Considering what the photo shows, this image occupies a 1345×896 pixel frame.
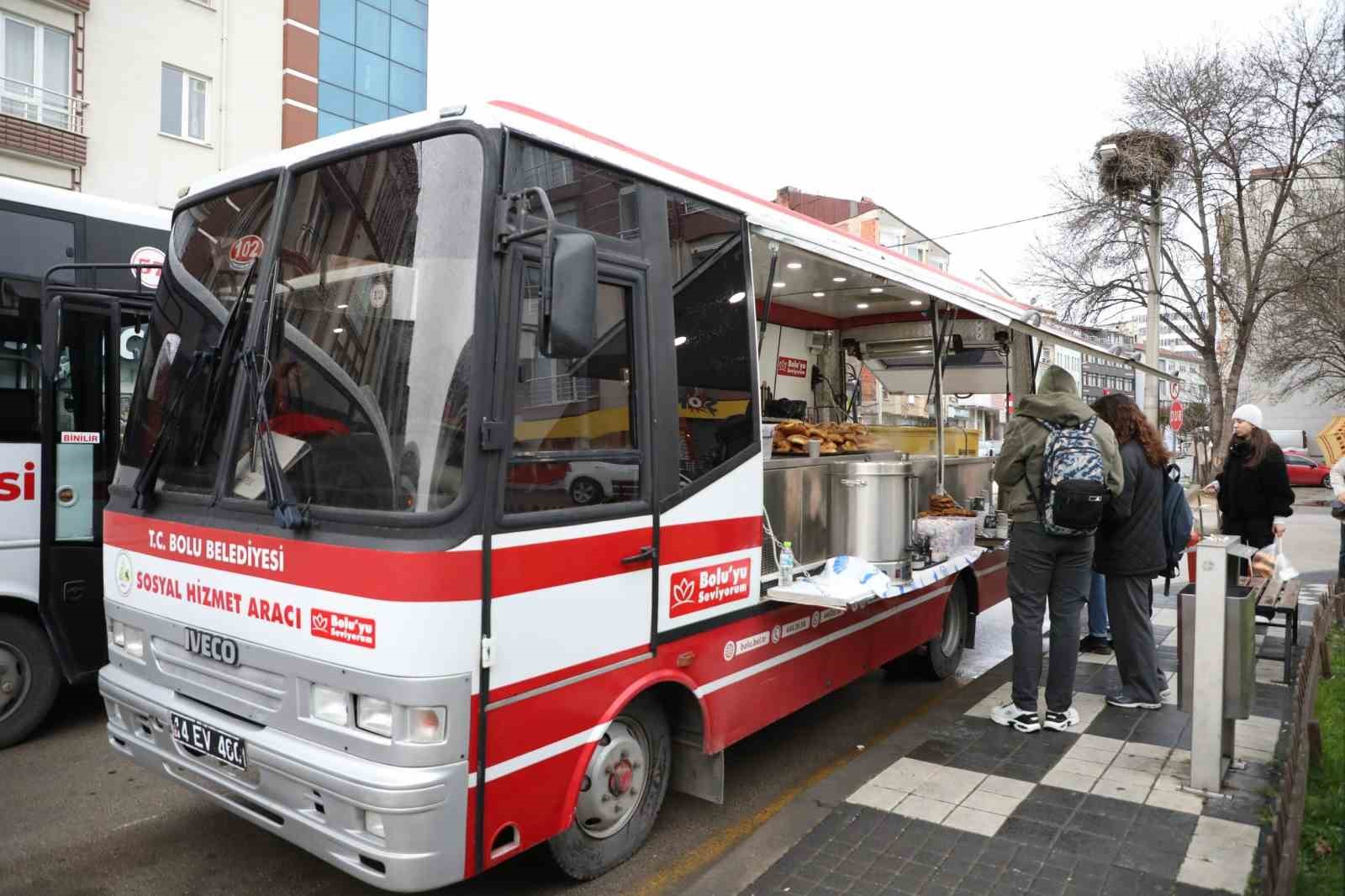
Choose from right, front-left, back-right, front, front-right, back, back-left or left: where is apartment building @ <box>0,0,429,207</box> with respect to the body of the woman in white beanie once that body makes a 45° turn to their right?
front

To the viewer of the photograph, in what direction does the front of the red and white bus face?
facing the viewer and to the left of the viewer

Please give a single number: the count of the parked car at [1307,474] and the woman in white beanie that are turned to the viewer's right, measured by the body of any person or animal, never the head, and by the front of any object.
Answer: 1

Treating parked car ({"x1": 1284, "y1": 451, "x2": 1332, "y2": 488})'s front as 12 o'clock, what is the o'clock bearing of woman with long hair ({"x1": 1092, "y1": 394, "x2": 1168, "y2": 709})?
The woman with long hair is roughly at 3 o'clock from the parked car.

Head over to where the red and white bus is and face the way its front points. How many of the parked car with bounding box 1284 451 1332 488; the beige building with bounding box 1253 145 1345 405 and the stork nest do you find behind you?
3

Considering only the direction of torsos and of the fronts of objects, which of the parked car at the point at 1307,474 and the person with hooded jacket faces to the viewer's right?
the parked car

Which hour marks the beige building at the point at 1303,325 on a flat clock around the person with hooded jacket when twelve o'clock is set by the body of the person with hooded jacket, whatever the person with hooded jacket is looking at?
The beige building is roughly at 2 o'clock from the person with hooded jacket.

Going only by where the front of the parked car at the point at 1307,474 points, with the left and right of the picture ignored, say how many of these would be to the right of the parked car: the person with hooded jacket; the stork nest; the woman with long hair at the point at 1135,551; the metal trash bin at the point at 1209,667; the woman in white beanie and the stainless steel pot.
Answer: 6

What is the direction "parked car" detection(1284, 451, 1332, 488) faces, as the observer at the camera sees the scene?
facing to the right of the viewer

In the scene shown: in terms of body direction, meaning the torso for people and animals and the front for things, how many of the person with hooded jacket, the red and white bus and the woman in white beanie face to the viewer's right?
0

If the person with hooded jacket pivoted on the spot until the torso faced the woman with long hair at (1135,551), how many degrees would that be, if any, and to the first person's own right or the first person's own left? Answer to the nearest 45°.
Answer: approximately 90° to the first person's own right

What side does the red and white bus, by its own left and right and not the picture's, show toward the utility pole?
back
